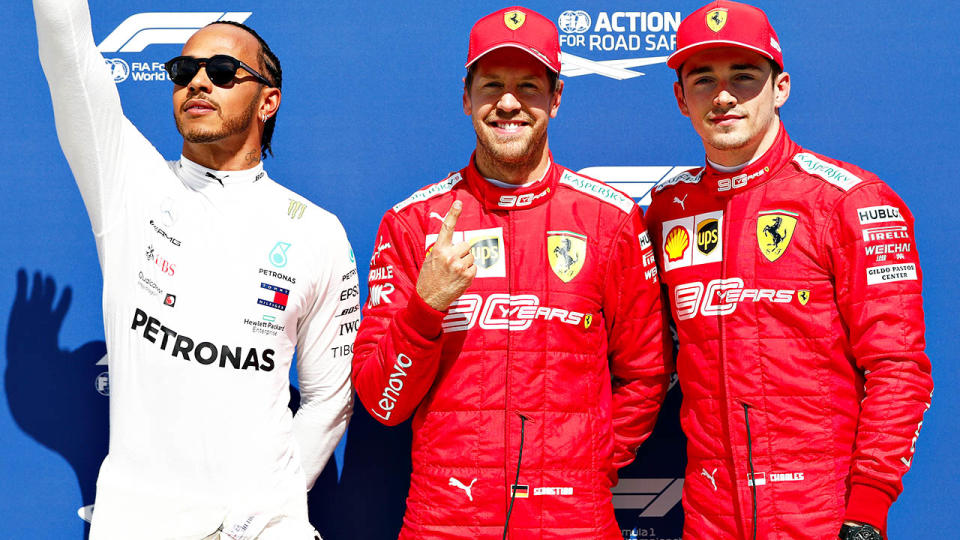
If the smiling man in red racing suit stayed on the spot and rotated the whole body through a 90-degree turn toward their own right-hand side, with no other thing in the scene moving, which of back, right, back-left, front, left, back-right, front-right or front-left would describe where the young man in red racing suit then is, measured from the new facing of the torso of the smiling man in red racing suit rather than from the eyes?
back

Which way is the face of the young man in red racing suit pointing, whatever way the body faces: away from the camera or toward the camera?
toward the camera

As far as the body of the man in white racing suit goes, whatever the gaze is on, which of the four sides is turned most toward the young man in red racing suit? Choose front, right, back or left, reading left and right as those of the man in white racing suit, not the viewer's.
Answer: left

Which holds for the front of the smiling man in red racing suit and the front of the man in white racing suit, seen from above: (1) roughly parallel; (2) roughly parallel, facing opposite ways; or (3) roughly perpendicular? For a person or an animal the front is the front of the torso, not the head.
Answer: roughly parallel

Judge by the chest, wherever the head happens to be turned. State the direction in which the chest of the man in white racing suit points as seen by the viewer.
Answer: toward the camera

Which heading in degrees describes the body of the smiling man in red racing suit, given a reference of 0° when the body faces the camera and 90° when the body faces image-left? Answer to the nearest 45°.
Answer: approximately 0°

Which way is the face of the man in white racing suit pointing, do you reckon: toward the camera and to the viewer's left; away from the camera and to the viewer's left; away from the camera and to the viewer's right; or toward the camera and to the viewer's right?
toward the camera and to the viewer's left

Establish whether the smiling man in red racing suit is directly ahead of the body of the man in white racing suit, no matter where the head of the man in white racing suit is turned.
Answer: no

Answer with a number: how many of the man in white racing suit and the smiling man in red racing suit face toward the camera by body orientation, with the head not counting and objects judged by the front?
2

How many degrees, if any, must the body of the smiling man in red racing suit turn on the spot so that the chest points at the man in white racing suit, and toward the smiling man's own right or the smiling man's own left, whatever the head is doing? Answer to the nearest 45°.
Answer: approximately 90° to the smiling man's own right
